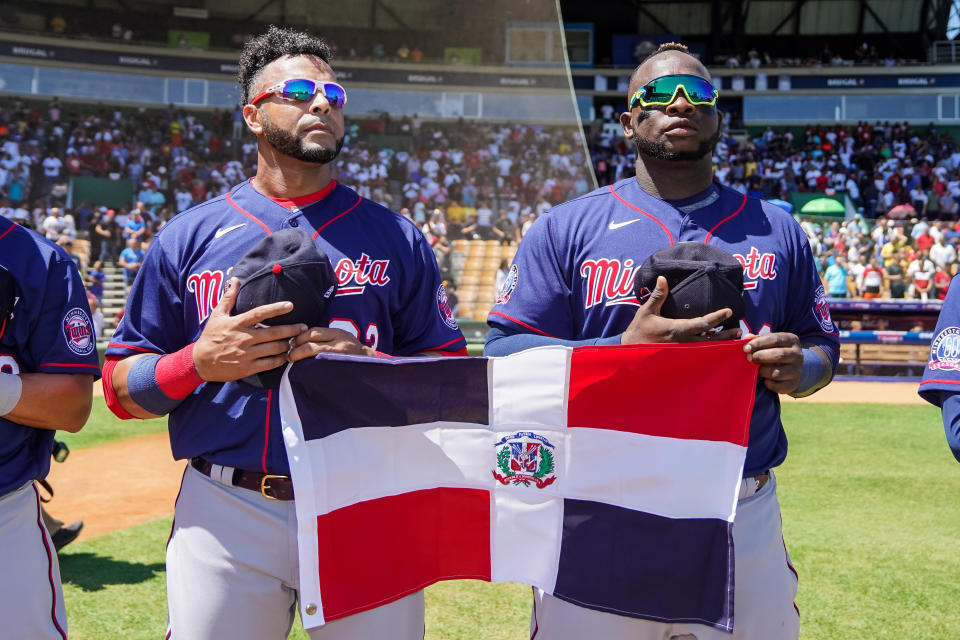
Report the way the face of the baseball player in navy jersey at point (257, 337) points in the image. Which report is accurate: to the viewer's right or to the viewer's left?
to the viewer's right

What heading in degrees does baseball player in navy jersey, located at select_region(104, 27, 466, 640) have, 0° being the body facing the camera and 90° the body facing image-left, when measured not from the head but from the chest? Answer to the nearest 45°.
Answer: approximately 0°

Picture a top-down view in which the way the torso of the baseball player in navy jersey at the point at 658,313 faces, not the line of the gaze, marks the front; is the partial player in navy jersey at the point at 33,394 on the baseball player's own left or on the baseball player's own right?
on the baseball player's own right

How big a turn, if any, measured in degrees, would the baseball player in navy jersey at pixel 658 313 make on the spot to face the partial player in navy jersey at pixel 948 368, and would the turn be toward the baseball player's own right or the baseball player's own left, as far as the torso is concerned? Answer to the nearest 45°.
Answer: approximately 90° to the baseball player's own left

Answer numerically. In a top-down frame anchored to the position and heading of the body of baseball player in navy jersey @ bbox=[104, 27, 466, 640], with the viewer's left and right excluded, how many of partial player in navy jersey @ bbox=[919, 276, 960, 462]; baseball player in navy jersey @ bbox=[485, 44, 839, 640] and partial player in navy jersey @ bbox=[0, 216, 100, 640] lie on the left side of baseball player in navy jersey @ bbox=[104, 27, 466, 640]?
2

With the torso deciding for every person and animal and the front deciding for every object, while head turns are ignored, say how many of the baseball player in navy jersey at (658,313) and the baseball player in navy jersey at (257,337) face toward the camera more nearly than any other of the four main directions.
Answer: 2

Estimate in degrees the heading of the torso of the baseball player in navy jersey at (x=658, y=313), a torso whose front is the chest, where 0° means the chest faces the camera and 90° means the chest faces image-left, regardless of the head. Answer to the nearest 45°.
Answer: approximately 0°

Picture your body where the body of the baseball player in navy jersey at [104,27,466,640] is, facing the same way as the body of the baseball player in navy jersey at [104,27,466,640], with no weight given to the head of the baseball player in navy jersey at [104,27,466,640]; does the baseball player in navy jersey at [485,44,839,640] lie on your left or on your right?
on your left

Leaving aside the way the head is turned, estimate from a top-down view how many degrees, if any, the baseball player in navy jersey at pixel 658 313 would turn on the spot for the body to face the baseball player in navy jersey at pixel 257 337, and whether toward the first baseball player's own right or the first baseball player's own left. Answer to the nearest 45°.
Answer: approximately 90° to the first baseball player's own right
